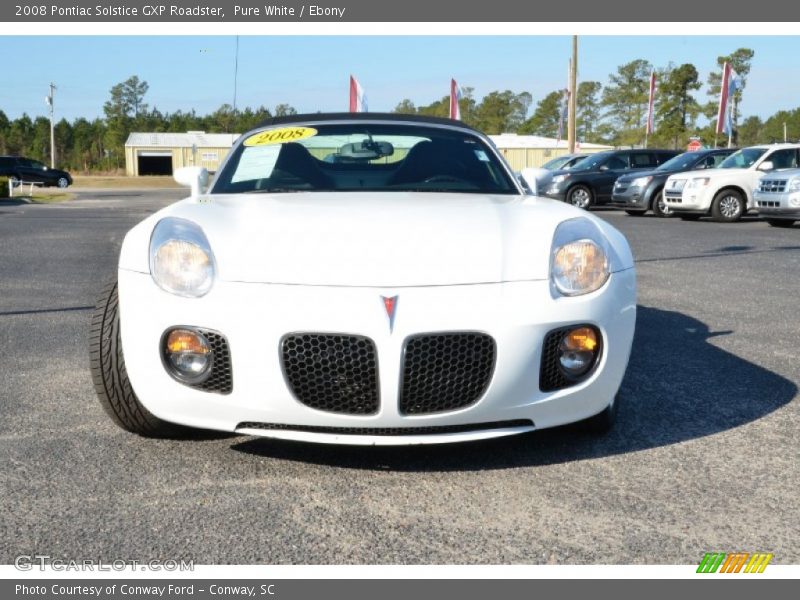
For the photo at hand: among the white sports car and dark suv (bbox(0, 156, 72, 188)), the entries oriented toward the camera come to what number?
1

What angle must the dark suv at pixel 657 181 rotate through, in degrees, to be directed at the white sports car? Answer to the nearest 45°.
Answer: approximately 45° to its left

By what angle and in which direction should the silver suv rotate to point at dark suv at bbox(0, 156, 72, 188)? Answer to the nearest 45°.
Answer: approximately 90° to its right

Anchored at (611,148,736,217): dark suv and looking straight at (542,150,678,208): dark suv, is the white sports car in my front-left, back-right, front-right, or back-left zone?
back-left

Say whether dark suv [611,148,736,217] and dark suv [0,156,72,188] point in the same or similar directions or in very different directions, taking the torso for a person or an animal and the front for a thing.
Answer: very different directions

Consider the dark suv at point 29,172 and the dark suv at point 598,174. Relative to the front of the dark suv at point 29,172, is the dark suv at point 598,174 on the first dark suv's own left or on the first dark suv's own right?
on the first dark suv's own right

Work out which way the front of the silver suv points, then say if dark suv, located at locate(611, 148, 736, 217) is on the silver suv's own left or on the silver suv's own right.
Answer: on the silver suv's own right

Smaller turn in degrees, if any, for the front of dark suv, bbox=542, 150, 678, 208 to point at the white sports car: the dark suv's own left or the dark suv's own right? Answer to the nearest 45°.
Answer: approximately 45° to the dark suv's own left

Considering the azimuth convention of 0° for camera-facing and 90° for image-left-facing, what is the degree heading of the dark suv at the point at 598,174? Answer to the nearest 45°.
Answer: approximately 45°

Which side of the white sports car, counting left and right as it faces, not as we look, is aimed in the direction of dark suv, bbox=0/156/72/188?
back

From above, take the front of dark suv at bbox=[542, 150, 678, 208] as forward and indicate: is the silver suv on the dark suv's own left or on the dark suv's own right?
on the dark suv's own left

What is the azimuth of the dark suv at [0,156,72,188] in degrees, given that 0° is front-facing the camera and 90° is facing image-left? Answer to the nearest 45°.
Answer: approximately 270°
